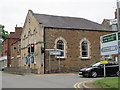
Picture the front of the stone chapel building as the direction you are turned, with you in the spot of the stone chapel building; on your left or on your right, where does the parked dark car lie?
on your left

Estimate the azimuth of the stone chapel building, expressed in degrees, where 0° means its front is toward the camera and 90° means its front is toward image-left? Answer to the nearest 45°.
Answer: approximately 45°

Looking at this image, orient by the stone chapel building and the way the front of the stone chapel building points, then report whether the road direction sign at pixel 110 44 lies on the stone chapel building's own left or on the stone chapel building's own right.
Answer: on the stone chapel building's own left
